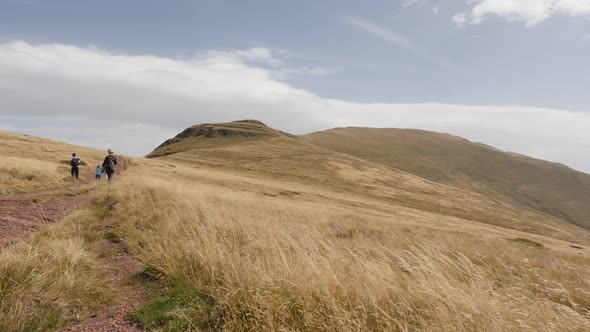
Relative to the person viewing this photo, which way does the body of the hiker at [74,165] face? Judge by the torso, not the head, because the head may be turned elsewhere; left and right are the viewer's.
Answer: facing away from the viewer
